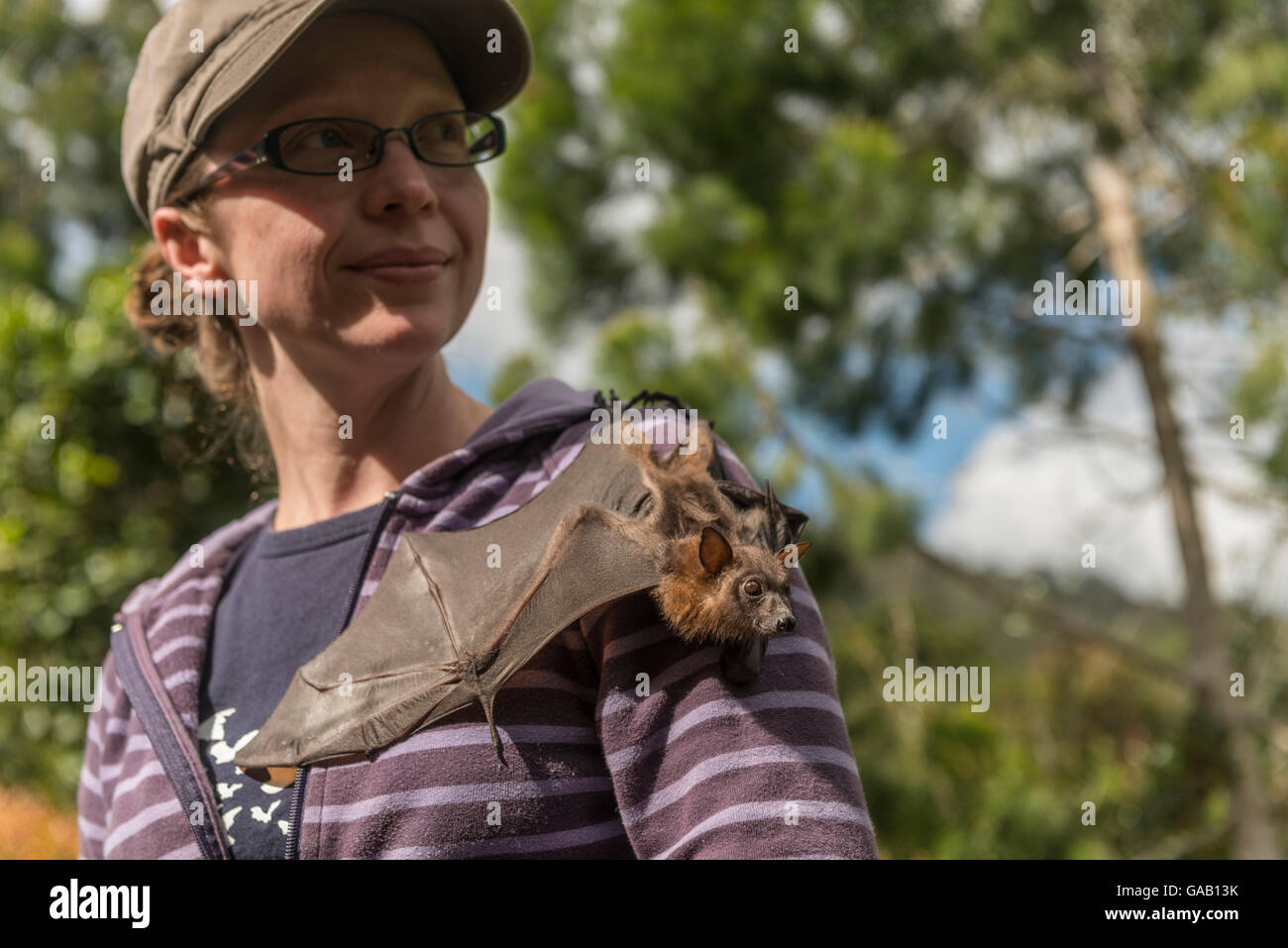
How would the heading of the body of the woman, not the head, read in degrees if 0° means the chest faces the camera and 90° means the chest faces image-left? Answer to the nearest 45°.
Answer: approximately 45°

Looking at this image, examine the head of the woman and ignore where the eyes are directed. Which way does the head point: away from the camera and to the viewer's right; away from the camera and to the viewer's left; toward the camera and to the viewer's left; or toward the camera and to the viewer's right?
toward the camera and to the viewer's right
